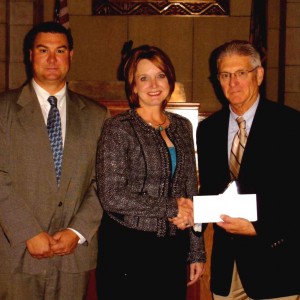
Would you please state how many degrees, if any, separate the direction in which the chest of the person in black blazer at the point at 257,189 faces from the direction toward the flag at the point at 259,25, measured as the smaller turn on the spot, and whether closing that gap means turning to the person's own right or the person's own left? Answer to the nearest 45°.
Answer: approximately 135° to the person's own right

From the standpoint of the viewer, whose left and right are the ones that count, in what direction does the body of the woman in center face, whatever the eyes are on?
facing the viewer and to the right of the viewer

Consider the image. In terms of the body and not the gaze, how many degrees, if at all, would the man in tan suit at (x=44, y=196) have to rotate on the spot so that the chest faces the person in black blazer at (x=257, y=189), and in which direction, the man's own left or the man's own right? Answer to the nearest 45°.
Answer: approximately 90° to the man's own left

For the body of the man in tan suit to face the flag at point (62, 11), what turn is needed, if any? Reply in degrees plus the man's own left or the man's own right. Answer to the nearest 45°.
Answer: approximately 180°

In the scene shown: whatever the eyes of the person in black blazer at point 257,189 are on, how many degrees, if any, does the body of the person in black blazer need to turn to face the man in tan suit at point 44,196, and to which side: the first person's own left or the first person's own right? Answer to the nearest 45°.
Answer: approximately 45° to the first person's own right

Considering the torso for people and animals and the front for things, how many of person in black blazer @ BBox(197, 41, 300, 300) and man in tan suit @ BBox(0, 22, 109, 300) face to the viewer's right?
0
